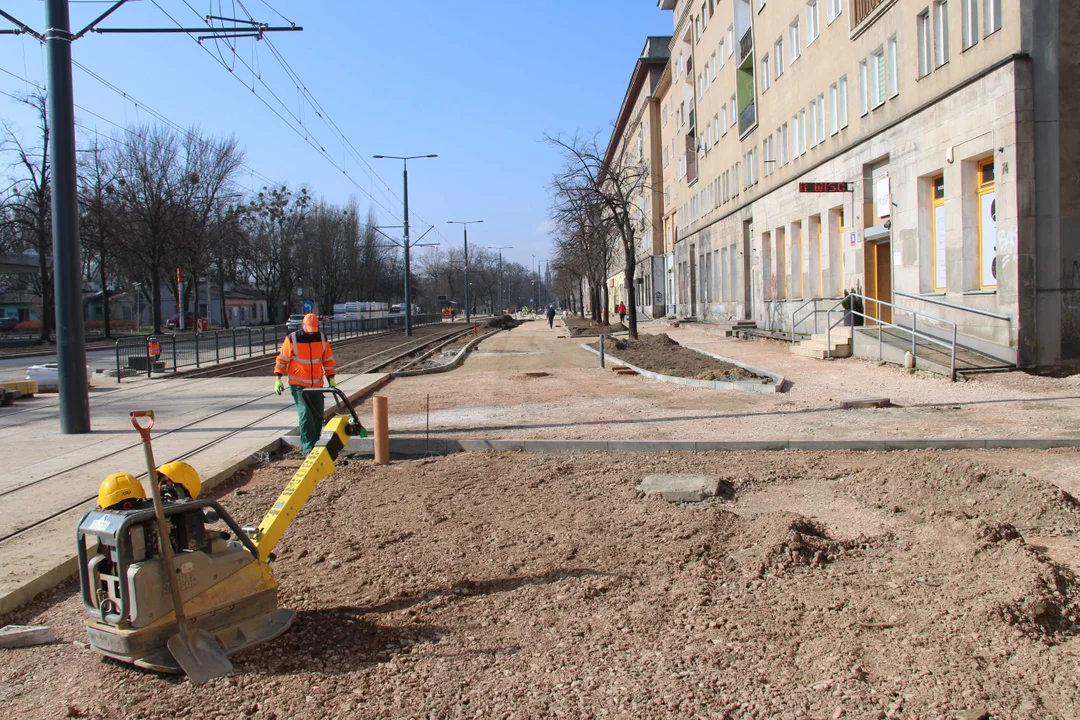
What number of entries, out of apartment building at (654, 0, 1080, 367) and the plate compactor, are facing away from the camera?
0

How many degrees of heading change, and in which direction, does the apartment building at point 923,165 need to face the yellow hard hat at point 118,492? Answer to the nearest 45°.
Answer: approximately 45° to its left

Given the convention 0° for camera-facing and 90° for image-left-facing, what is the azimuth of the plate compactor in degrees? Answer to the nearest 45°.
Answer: approximately 45°

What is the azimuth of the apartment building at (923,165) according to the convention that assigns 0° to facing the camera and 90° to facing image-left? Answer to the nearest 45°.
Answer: approximately 45°

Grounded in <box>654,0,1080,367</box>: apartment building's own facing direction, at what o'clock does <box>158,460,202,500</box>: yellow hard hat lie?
The yellow hard hat is roughly at 11 o'clock from the apartment building.

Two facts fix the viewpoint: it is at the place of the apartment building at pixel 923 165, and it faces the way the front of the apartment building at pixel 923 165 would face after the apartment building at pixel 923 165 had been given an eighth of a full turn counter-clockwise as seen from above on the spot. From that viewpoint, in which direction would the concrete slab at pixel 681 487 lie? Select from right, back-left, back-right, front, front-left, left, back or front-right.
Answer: front

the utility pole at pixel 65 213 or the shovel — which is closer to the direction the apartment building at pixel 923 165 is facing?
the utility pole

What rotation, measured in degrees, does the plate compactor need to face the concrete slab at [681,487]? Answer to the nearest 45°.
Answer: approximately 180°

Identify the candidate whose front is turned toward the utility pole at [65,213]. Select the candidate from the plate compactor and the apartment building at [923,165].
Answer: the apartment building

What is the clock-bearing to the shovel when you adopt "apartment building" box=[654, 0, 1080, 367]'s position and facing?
The shovel is roughly at 11 o'clock from the apartment building.
